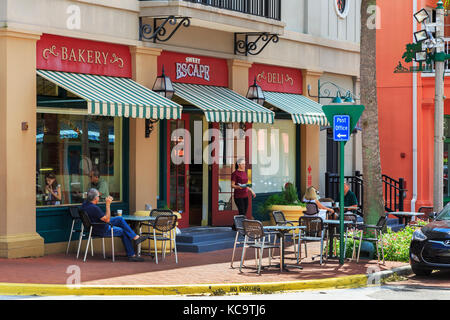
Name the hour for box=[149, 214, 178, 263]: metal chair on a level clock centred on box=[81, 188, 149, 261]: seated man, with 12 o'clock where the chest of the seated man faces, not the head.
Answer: The metal chair is roughly at 12 o'clock from the seated man.

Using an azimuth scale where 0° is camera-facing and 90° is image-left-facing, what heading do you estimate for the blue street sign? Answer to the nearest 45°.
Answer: approximately 0°

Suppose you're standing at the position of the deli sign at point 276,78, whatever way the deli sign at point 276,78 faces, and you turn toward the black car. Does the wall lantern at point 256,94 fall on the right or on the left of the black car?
right

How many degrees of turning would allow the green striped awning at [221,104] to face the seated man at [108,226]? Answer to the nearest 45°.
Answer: approximately 90° to its right

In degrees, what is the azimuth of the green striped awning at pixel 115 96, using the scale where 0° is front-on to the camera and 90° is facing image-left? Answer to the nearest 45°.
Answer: approximately 315°

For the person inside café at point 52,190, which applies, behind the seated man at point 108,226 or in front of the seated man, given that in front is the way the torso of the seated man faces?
behind

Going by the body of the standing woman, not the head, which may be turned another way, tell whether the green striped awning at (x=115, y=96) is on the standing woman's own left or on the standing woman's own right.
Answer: on the standing woman's own right
